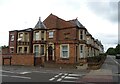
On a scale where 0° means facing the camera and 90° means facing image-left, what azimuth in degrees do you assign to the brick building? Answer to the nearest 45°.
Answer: approximately 0°
